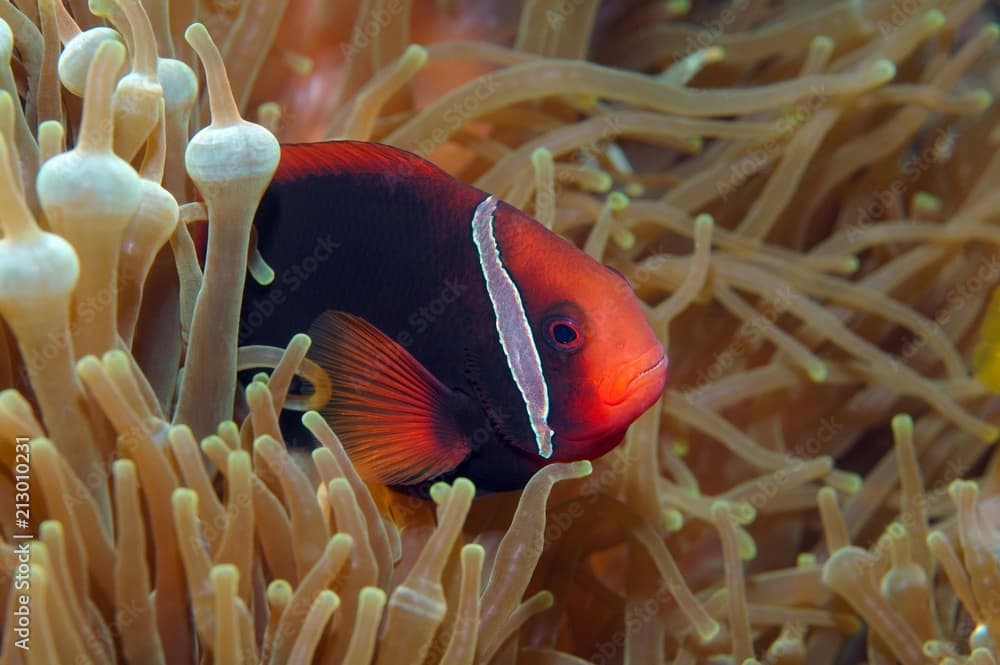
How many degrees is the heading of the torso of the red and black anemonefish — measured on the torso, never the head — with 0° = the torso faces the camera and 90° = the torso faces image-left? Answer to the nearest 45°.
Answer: approximately 270°
